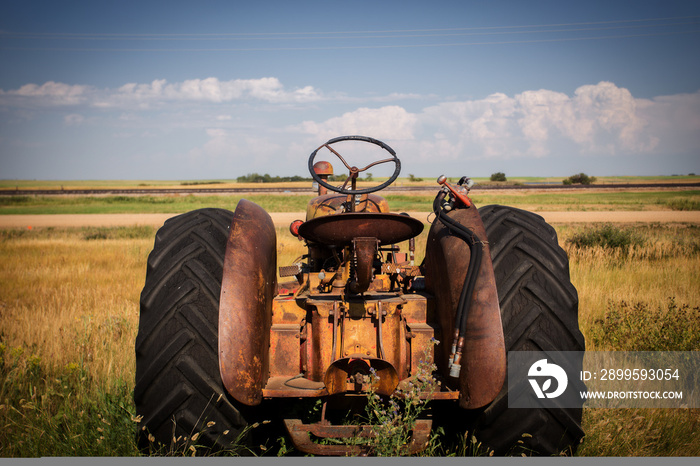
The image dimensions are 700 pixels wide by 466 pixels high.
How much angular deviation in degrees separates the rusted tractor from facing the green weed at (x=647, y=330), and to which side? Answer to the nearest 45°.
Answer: approximately 45° to its right

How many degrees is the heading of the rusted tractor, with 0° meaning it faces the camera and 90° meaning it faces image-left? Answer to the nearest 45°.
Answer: approximately 180°
